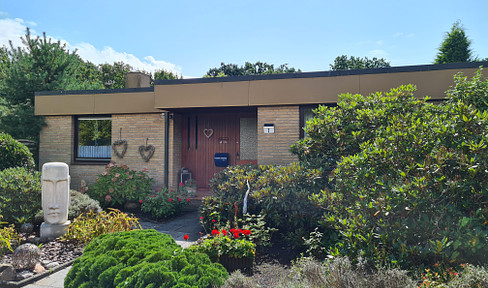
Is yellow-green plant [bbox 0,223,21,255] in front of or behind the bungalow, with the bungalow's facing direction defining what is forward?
in front

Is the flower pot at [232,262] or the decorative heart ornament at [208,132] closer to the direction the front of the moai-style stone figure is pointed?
the flower pot

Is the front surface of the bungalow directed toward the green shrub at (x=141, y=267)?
yes

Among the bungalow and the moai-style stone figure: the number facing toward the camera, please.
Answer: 2

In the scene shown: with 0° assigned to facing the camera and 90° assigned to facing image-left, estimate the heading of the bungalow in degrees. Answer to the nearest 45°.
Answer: approximately 0°

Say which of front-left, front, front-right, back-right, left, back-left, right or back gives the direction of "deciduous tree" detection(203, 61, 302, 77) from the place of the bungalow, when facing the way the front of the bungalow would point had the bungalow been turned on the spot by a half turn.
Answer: front

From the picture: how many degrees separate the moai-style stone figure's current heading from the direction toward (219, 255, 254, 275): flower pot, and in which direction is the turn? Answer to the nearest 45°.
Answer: approximately 45° to its left

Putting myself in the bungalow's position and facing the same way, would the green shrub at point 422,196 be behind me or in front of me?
in front

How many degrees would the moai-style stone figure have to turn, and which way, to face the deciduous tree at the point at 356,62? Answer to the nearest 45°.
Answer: approximately 135° to its left

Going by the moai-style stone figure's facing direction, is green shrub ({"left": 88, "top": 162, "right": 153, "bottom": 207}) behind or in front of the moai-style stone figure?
behind

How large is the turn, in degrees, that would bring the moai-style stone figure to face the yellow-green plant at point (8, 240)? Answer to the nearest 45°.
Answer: approximately 45° to its right

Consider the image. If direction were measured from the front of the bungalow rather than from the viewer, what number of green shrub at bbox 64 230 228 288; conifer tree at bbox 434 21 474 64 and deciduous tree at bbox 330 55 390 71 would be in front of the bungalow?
1
